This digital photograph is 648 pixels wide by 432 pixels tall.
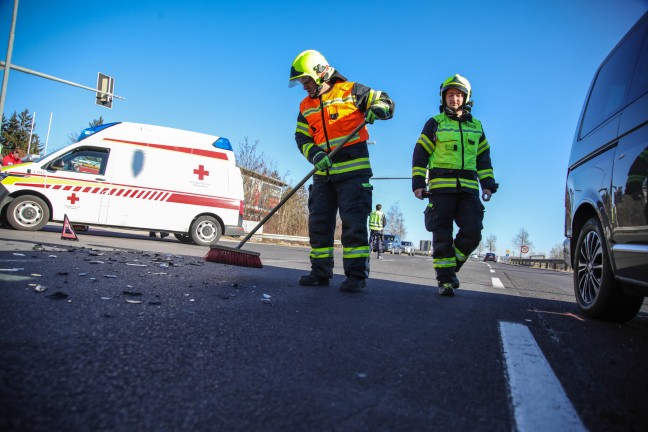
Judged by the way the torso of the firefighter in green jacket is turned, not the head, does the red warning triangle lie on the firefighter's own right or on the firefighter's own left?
on the firefighter's own right

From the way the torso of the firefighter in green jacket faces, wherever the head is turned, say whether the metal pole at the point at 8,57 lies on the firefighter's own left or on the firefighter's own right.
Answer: on the firefighter's own right

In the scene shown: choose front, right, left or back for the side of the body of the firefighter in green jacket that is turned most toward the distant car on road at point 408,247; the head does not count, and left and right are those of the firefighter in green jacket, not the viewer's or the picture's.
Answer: back

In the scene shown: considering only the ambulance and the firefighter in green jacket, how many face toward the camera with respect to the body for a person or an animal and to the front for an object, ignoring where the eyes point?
1

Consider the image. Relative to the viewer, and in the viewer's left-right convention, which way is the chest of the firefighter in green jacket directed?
facing the viewer

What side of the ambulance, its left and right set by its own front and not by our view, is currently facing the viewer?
left

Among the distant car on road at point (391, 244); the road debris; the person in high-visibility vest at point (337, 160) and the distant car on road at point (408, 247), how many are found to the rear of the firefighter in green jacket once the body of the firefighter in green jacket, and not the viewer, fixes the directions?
2

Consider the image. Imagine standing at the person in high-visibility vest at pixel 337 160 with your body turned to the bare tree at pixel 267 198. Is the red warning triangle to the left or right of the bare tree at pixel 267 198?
left

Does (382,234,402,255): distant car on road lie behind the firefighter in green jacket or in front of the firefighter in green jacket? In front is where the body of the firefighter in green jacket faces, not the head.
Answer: behind
